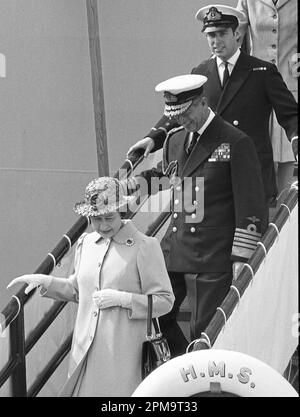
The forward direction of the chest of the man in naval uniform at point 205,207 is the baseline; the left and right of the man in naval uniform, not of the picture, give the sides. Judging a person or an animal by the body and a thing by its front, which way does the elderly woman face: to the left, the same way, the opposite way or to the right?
the same way

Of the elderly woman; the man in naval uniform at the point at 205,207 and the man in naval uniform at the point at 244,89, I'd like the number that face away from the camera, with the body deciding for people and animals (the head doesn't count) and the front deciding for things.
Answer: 0

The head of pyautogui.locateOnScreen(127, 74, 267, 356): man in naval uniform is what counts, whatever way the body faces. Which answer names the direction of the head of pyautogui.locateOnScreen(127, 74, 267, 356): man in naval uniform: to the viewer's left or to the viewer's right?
to the viewer's left

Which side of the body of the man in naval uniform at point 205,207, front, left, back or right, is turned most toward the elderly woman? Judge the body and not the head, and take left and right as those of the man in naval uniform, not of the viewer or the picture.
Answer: front

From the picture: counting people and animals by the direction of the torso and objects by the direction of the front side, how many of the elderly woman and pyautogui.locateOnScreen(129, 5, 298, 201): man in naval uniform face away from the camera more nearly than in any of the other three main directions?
0

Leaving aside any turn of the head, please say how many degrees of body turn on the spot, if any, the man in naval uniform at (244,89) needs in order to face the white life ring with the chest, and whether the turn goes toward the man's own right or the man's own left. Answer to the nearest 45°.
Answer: approximately 45° to the man's own left

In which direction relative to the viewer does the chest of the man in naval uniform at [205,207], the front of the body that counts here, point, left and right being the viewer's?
facing the viewer and to the left of the viewer

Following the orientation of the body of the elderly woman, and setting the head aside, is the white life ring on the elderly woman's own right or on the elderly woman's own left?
on the elderly woman's own left

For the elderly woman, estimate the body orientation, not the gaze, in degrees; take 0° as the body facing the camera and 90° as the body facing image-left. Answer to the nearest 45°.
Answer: approximately 45°

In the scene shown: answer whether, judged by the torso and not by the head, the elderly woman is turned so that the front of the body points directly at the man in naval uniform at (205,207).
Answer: no

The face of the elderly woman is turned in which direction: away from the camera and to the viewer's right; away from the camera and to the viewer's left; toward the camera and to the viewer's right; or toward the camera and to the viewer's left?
toward the camera and to the viewer's left

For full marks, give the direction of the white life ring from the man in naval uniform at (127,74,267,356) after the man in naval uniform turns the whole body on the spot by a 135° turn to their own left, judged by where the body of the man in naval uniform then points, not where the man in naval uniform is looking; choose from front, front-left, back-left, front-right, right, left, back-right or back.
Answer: right
